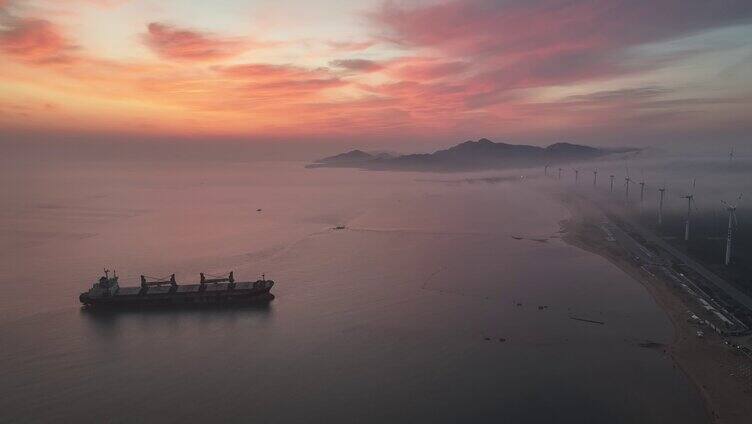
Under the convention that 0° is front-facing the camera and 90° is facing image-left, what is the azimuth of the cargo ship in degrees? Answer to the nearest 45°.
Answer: approximately 270°
